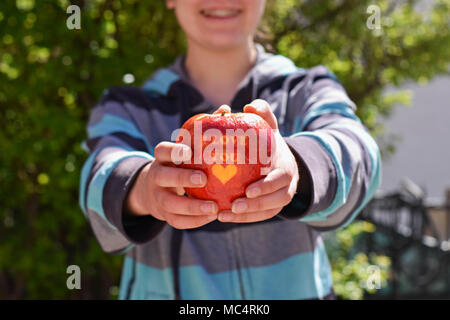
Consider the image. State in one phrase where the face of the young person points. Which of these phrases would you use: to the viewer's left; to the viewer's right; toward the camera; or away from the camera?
toward the camera

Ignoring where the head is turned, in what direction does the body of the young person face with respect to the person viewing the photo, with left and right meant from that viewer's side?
facing the viewer
